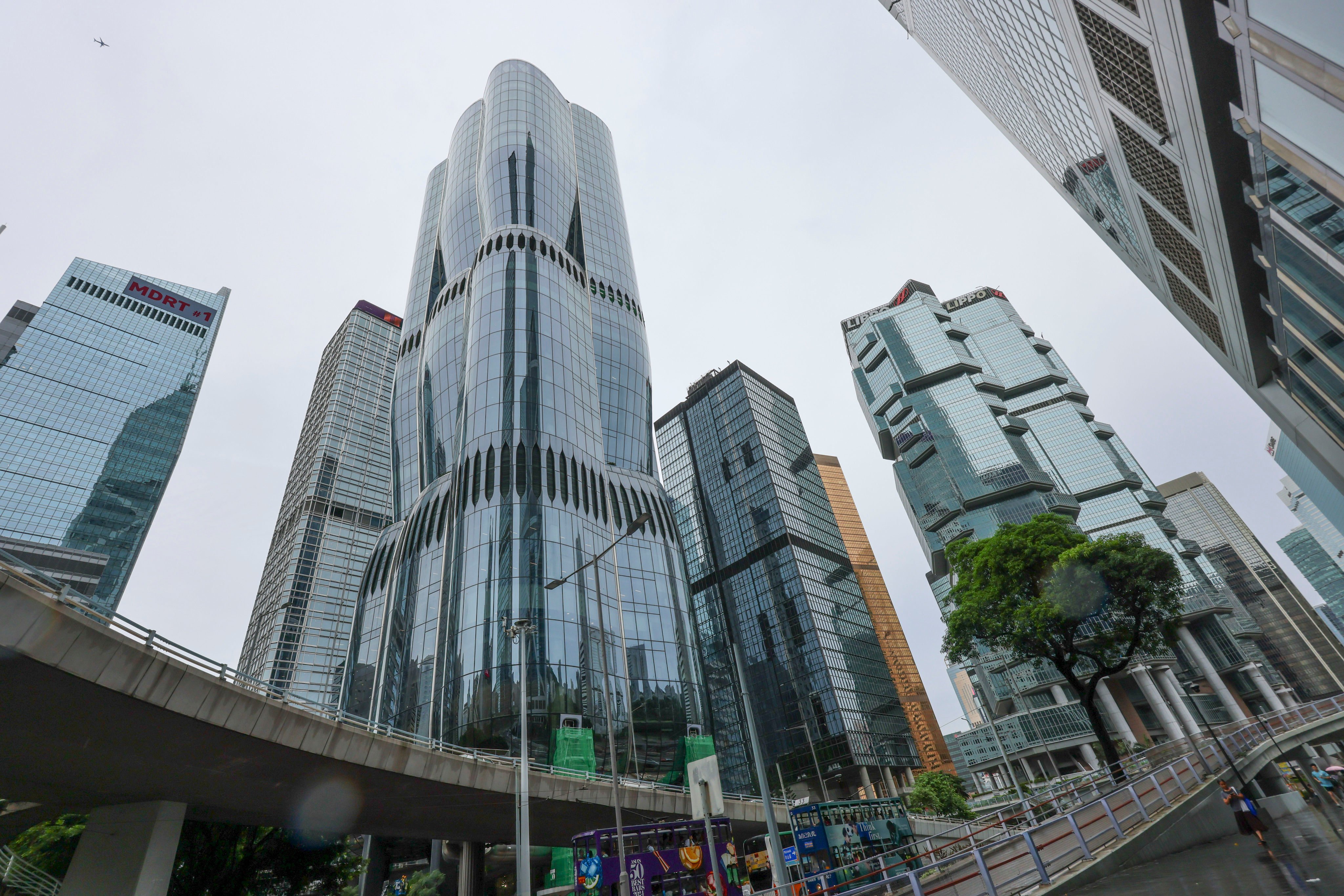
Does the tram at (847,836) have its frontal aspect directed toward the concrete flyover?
yes

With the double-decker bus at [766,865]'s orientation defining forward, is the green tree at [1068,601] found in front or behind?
behind

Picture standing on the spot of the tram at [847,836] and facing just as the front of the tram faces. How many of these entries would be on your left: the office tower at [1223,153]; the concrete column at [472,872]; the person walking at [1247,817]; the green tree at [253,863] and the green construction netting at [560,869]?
2

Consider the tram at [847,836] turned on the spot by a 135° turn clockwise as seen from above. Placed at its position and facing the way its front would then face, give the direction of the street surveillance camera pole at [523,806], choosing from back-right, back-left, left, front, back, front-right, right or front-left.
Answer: back-left

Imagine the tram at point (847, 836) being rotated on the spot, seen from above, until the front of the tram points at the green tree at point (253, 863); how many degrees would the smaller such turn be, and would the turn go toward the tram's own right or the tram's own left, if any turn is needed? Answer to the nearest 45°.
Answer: approximately 45° to the tram's own right

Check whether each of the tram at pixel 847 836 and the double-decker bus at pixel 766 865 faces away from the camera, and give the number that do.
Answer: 0

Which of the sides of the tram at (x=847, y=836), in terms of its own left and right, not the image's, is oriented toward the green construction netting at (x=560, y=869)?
right

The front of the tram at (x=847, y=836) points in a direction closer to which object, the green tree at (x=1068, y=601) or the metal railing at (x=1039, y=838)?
the metal railing

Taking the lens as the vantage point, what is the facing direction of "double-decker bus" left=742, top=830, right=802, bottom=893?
facing away from the viewer and to the right of the viewer

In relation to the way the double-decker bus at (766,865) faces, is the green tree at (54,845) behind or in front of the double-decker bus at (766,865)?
in front
